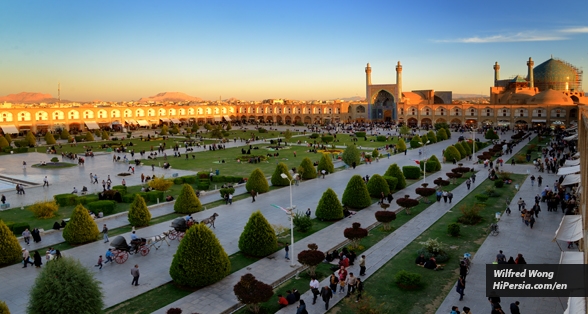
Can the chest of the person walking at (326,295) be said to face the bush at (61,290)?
no

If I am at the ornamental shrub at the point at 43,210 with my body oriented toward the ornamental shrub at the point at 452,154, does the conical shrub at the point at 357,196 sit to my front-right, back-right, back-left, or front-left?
front-right

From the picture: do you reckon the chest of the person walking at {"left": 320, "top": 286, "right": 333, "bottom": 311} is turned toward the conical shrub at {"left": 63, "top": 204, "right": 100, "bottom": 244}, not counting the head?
no

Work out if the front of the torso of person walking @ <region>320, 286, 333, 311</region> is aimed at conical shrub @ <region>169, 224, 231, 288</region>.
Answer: no
